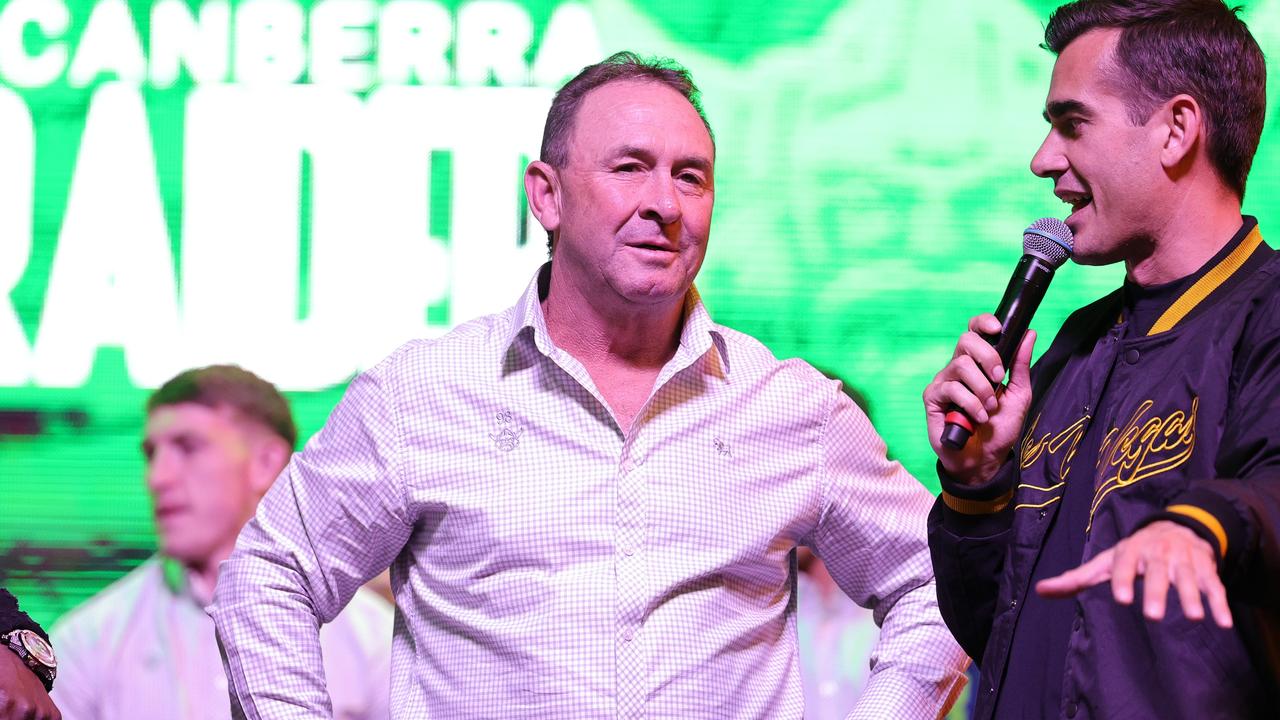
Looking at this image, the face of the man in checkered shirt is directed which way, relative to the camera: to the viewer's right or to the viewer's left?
to the viewer's right

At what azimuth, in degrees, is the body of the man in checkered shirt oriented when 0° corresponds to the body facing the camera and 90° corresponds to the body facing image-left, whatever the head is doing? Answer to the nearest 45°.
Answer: approximately 0°
